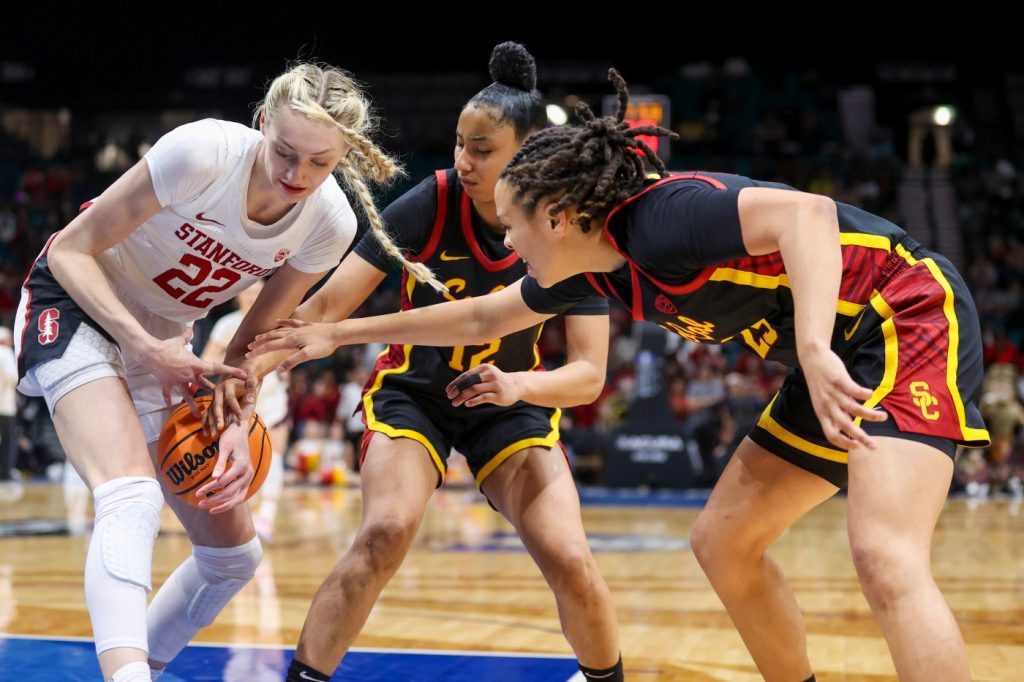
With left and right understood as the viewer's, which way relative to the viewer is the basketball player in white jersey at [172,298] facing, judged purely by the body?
facing the viewer and to the right of the viewer

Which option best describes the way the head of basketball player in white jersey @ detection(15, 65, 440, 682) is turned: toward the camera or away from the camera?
toward the camera
